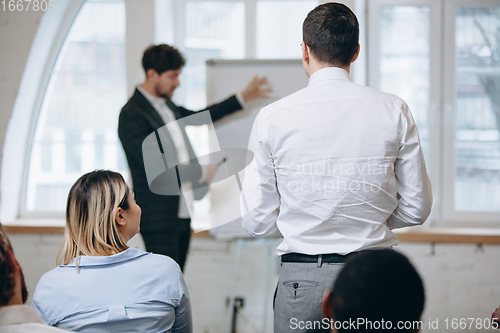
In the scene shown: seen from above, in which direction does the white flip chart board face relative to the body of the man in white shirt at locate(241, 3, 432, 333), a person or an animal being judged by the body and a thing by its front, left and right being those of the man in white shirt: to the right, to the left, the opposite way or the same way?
the opposite way

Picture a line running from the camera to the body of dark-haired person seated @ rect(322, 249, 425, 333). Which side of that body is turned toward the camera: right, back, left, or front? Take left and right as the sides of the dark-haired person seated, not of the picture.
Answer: back

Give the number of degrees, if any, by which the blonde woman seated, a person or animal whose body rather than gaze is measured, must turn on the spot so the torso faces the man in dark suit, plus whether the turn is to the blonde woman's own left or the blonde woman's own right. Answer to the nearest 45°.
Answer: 0° — they already face them

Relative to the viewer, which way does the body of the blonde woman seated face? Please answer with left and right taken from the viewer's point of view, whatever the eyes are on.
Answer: facing away from the viewer

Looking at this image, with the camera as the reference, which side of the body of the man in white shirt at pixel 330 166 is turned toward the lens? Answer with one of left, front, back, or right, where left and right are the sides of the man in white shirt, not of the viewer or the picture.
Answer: back

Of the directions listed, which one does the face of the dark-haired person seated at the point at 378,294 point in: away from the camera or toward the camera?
away from the camera
